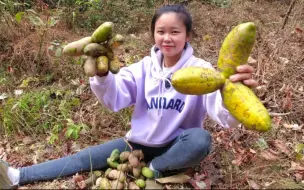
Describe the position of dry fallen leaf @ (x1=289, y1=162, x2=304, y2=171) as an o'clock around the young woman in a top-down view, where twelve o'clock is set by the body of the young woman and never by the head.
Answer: The dry fallen leaf is roughly at 9 o'clock from the young woman.

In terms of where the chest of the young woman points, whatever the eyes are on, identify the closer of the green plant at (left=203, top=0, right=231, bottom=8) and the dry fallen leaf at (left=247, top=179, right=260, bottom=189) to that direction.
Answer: the dry fallen leaf

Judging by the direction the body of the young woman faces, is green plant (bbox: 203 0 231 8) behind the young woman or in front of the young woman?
behind

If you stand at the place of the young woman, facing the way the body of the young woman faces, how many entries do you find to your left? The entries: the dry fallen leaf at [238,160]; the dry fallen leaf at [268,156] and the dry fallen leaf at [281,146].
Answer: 3

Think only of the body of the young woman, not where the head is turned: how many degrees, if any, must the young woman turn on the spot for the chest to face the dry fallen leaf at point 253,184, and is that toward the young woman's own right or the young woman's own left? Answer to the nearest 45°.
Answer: approximately 45° to the young woman's own left

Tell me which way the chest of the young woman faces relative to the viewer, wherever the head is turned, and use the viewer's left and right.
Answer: facing the viewer

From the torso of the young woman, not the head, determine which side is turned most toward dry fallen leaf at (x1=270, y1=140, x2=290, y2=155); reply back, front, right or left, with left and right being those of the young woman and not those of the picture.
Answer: left

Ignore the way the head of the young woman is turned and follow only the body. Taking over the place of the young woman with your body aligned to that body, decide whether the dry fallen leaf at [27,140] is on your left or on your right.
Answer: on your right

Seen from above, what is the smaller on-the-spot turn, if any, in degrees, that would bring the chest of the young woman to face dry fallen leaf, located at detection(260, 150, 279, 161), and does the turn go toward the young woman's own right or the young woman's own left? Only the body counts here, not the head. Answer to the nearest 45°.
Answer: approximately 90° to the young woman's own left
